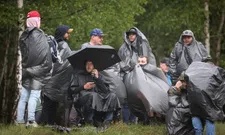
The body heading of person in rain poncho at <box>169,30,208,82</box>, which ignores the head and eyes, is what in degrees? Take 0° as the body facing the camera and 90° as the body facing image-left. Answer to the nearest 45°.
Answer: approximately 0°

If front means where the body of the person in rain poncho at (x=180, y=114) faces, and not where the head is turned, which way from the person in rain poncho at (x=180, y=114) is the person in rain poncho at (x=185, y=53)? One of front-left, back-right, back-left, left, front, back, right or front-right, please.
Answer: back-right

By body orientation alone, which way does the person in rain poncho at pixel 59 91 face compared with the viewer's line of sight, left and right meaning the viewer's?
facing to the right of the viewer

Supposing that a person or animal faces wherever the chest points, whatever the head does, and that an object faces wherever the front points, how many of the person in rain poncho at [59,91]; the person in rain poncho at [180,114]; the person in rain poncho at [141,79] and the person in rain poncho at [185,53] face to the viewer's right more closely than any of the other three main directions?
1

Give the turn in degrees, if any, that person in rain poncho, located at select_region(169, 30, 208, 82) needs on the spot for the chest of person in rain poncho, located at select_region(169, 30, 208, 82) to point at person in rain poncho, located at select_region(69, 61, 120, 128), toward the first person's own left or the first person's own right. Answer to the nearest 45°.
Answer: approximately 45° to the first person's own right

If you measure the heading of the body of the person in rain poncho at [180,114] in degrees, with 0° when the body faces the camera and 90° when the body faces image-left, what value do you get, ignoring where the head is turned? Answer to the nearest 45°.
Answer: approximately 45°

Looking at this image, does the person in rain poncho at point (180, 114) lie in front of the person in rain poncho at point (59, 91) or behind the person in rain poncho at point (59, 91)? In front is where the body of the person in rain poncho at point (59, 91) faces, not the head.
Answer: in front

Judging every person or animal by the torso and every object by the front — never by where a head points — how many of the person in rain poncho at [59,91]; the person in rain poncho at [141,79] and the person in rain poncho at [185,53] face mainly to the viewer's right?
1

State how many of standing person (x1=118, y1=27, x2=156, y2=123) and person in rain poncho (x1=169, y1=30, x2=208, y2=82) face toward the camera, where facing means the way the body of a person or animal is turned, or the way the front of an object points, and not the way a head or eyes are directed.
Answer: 2
